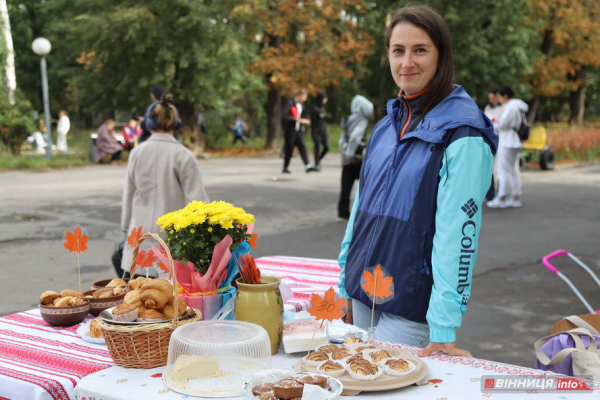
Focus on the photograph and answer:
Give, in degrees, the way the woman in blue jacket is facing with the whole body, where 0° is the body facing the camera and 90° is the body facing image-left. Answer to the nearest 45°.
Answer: approximately 45°

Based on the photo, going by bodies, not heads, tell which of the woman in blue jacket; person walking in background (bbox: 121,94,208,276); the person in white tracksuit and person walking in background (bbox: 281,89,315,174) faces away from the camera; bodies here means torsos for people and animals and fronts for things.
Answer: person walking in background (bbox: 121,94,208,276)

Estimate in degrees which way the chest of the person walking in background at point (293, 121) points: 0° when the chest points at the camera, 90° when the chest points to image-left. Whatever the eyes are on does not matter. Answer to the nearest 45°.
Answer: approximately 315°

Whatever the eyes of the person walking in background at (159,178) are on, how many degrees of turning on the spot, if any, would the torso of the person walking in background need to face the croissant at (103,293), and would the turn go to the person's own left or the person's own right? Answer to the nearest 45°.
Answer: approximately 180°

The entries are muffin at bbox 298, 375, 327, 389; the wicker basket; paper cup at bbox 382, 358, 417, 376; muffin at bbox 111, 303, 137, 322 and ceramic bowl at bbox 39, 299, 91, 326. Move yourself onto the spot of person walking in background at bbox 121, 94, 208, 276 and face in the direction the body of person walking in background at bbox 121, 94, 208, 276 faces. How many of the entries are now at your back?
5

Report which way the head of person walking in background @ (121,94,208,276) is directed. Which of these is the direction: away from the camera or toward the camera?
away from the camera

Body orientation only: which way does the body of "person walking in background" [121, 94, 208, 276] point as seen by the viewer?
away from the camera

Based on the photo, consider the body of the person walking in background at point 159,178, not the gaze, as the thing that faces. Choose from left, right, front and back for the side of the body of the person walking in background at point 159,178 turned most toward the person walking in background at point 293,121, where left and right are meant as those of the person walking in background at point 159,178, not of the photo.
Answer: front

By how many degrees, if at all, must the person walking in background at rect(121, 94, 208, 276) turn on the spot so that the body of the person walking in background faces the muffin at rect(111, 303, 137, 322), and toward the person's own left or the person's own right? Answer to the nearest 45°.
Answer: approximately 180°
